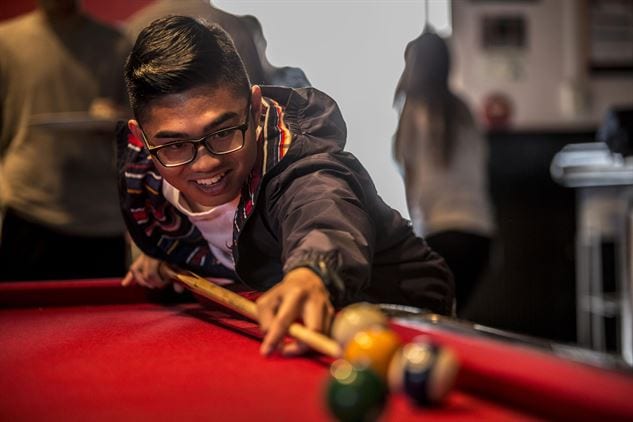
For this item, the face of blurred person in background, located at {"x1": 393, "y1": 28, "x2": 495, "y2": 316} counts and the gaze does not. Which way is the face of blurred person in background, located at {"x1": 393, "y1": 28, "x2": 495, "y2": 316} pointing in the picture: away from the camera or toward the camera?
away from the camera

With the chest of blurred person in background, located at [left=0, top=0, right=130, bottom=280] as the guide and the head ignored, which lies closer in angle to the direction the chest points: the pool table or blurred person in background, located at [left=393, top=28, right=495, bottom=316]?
the pool table

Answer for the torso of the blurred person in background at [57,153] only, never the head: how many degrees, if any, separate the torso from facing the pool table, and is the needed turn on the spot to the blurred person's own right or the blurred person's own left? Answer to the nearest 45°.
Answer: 0° — they already face it

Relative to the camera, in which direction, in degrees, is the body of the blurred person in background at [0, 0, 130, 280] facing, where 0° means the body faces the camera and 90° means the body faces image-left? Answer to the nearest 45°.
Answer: approximately 0°

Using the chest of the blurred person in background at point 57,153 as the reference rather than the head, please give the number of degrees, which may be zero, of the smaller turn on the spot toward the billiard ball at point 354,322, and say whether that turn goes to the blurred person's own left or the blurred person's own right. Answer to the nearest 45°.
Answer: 0° — they already face it

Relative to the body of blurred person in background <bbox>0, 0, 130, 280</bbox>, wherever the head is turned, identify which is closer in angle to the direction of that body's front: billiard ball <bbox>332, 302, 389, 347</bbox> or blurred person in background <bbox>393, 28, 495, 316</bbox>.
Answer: the billiard ball
